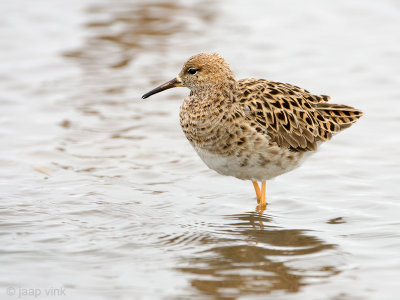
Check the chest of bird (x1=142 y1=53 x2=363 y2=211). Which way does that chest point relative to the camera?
to the viewer's left
